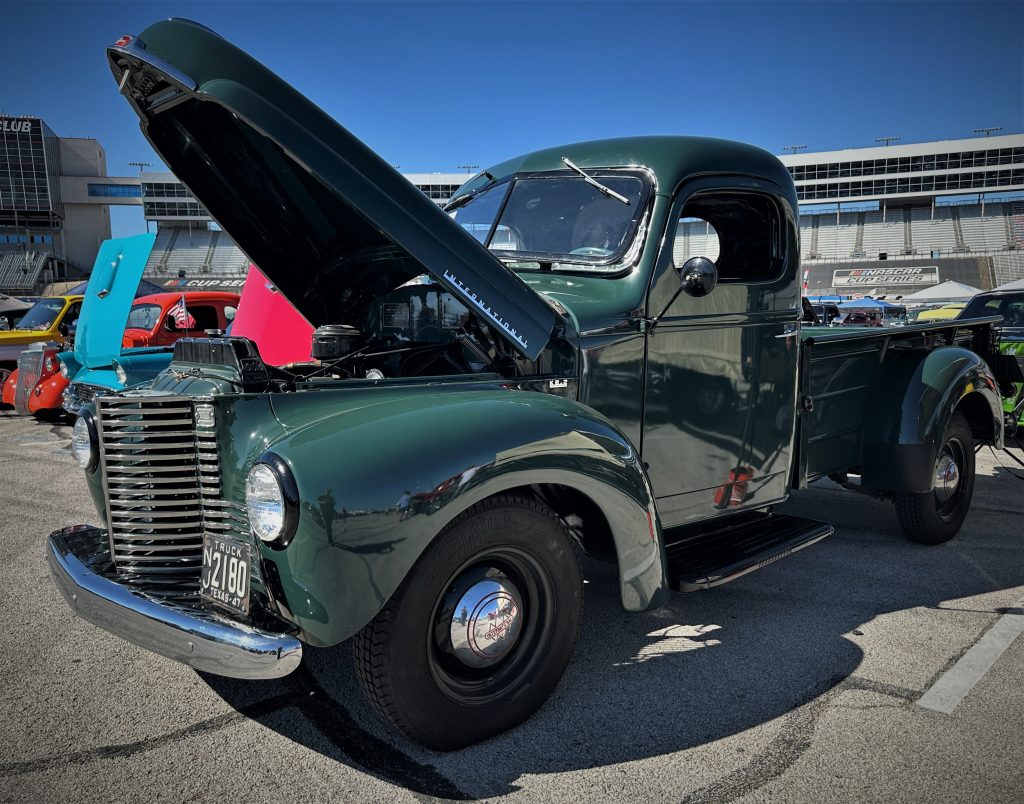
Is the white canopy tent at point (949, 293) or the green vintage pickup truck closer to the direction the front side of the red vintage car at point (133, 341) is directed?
the green vintage pickup truck

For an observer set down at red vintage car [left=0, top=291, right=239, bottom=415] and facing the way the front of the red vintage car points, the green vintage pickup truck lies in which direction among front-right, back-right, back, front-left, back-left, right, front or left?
front-left

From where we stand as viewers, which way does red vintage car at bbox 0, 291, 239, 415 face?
facing the viewer and to the left of the viewer

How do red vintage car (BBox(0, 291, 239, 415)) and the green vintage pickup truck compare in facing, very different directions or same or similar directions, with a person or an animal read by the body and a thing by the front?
same or similar directions

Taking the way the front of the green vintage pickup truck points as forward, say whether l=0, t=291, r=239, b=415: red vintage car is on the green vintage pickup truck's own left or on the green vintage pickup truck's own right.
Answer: on the green vintage pickup truck's own right

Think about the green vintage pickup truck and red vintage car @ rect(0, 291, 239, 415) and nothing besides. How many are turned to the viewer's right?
0
